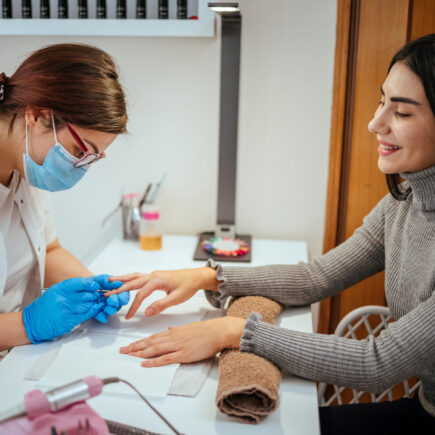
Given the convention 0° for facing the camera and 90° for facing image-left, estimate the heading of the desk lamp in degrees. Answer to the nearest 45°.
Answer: approximately 0°

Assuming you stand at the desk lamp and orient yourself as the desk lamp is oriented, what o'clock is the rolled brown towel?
The rolled brown towel is roughly at 12 o'clock from the desk lamp.
